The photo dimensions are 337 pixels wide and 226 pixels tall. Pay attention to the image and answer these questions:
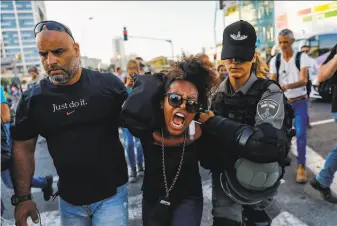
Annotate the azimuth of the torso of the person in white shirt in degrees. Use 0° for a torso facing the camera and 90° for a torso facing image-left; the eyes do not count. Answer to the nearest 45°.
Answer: approximately 0°

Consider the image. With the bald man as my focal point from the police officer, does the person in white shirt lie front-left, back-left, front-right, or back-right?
back-right

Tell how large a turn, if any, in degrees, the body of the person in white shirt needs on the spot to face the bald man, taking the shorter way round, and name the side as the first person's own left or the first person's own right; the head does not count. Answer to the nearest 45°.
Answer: approximately 45° to the first person's own right
